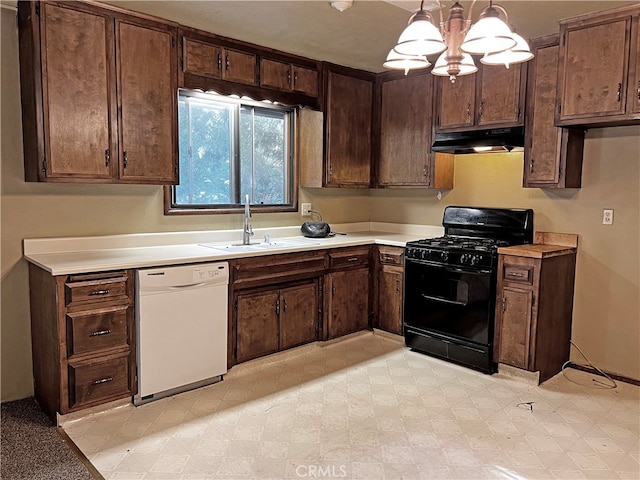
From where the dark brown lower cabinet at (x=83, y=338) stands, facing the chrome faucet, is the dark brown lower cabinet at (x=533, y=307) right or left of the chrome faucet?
right

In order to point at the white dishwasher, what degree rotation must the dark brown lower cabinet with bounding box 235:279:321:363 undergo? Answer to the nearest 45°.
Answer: approximately 90° to its right

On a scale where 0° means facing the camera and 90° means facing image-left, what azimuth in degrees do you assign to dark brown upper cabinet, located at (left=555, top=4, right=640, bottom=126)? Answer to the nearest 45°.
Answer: approximately 45°

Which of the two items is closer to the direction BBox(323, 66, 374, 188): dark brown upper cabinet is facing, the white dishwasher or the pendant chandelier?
the pendant chandelier

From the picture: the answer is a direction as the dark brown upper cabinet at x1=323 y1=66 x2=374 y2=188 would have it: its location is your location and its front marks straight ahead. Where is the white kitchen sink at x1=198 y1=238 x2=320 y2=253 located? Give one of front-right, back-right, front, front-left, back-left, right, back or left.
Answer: right

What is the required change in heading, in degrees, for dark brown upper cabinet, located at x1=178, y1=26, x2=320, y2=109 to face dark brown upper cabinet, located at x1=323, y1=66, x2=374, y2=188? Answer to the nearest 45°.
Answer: approximately 90° to its left

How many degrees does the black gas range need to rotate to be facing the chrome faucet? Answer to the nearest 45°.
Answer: approximately 45° to its right

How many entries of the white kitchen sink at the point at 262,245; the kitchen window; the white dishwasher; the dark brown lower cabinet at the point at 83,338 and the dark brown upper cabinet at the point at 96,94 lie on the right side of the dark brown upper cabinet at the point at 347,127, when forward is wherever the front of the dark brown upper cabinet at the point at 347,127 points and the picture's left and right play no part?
5
